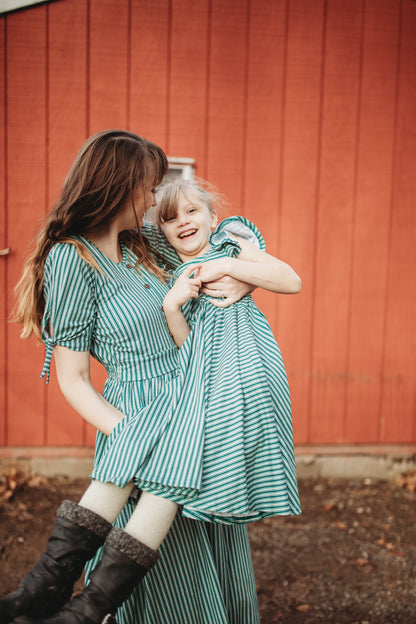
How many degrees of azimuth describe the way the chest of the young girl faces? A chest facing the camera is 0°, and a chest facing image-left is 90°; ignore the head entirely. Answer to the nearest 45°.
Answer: approximately 45°

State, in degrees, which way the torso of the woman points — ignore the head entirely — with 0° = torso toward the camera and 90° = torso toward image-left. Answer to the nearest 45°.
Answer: approximately 315°

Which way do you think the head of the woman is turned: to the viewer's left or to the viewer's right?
to the viewer's right
